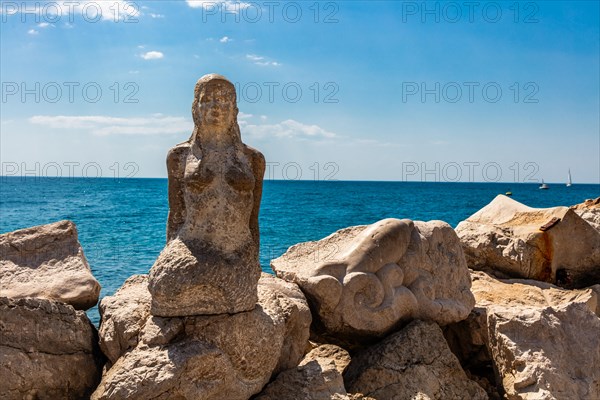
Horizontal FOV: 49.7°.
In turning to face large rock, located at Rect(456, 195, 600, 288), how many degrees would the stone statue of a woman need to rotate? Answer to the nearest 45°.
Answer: approximately 135° to its left

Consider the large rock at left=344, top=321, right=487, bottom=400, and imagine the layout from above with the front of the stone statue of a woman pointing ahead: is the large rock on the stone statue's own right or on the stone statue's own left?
on the stone statue's own left

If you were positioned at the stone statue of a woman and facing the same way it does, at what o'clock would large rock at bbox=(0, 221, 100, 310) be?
The large rock is roughly at 4 o'clock from the stone statue of a woman.

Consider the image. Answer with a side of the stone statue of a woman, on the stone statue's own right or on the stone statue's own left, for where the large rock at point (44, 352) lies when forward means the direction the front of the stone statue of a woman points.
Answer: on the stone statue's own right

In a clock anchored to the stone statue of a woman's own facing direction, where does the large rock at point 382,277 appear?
The large rock is roughly at 8 o'clock from the stone statue of a woman.

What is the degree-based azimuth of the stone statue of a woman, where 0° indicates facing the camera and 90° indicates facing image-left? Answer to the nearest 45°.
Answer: approximately 0°
